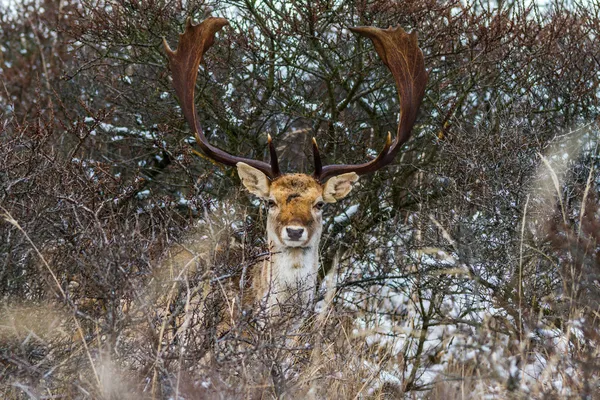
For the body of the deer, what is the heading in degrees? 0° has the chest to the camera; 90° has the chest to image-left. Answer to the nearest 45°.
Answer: approximately 0°
